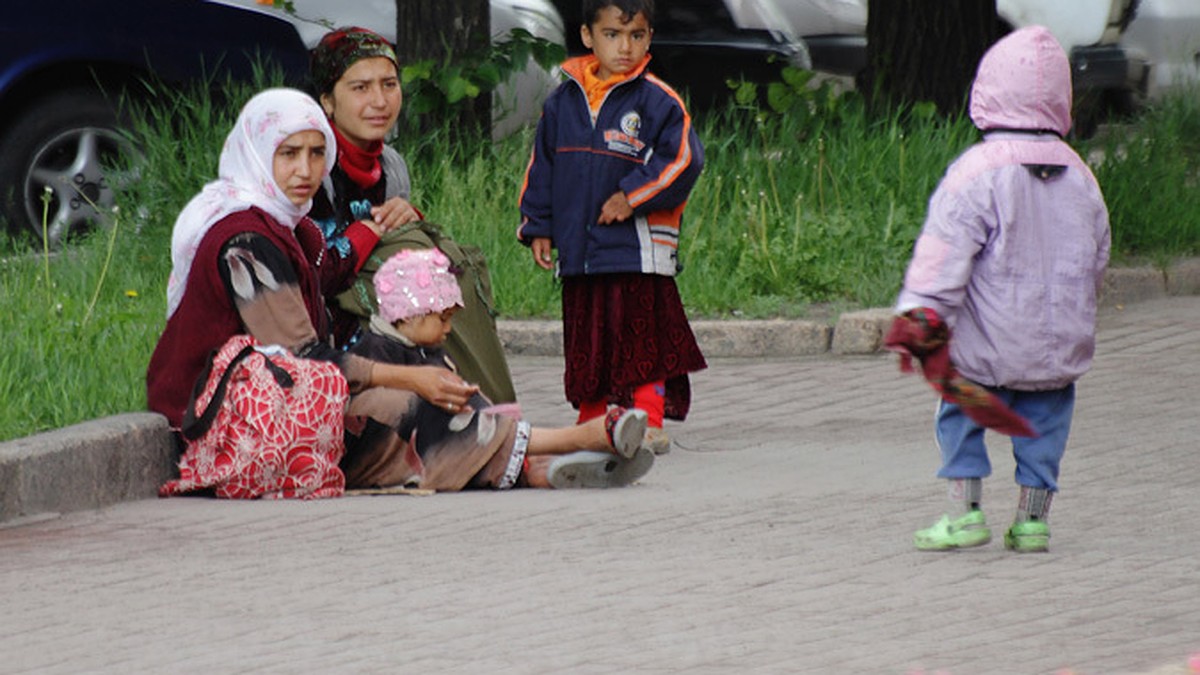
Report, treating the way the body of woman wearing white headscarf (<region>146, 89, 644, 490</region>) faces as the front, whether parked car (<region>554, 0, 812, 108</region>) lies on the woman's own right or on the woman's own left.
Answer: on the woman's own left

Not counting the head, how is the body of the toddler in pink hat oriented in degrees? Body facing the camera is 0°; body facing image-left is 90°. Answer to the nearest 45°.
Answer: approximately 270°

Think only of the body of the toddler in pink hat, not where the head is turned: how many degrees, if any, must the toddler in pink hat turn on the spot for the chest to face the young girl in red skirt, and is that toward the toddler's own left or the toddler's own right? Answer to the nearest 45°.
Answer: approximately 45° to the toddler's own left

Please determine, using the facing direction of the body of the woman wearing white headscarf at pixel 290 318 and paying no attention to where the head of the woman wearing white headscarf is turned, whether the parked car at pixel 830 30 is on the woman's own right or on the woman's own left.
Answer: on the woman's own left

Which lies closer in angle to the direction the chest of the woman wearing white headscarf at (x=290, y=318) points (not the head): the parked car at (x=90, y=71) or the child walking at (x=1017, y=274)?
the child walking
